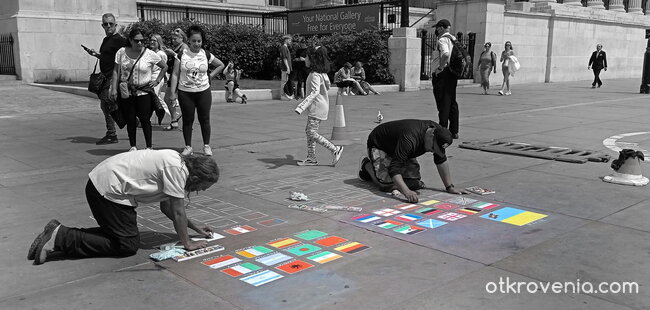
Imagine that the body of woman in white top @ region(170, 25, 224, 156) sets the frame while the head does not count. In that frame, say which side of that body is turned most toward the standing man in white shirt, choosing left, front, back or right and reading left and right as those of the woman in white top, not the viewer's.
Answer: left

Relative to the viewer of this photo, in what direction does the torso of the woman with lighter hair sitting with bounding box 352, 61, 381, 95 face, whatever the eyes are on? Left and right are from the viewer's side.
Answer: facing the viewer and to the right of the viewer

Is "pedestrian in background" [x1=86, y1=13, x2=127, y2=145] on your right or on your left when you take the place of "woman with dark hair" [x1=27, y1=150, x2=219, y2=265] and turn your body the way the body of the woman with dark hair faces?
on your left

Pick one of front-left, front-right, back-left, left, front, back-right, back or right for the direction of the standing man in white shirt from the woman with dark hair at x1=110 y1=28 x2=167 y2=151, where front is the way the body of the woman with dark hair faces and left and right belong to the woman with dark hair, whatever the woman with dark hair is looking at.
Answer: left

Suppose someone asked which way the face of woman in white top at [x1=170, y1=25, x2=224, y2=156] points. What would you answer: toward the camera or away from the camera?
toward the camera

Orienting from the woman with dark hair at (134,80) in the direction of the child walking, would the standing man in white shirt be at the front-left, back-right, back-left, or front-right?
front-left

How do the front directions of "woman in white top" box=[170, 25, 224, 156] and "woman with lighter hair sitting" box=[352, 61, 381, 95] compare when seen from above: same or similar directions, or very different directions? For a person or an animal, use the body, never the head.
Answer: same or similar directions

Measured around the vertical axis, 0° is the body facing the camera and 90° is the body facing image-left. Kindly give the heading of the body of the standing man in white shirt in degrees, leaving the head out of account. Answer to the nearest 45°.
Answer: approximately 90°

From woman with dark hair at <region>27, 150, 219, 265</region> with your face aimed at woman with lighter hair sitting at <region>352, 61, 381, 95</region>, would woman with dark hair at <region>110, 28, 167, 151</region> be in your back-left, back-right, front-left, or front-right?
front-left

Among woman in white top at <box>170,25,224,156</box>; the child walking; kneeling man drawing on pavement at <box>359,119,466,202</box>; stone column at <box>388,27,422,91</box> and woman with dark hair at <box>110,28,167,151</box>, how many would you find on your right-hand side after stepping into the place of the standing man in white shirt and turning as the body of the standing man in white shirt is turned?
1

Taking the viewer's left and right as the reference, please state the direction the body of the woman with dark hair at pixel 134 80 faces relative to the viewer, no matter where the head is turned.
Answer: facing the viewer
